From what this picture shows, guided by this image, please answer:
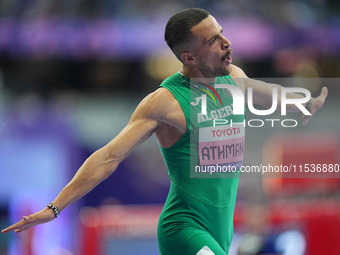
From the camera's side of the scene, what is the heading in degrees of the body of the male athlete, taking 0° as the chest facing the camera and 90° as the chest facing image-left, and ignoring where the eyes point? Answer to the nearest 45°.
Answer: approximately 315°
